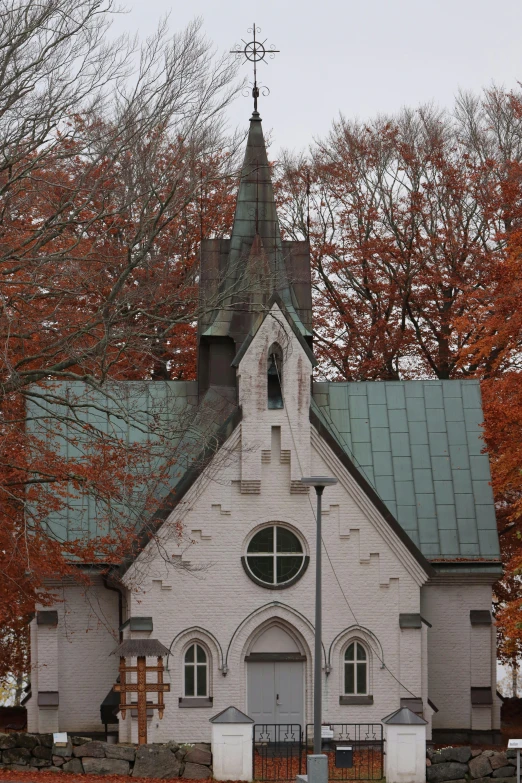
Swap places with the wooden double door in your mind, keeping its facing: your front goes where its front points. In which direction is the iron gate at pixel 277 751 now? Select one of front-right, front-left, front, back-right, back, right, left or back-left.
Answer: front

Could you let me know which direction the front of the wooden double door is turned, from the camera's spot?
facing the viewer

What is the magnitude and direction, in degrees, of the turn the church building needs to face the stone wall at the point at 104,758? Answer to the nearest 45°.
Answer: approximately 45° to its right

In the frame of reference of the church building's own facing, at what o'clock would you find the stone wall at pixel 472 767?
The stone wall is roughly at 11 o'clock from the church building.

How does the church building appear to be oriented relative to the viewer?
toward the camera

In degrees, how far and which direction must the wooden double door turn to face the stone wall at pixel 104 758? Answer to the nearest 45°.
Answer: approximately 45° to its right

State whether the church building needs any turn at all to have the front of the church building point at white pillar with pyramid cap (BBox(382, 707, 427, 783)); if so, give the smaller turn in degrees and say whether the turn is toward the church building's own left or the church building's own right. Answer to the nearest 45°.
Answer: approximately 45° to the church building's own left
